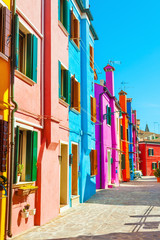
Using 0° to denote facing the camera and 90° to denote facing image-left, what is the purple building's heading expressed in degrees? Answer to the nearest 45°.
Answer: approximately 315°

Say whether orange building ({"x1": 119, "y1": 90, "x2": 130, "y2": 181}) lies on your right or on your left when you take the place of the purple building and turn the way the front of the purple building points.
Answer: on your left

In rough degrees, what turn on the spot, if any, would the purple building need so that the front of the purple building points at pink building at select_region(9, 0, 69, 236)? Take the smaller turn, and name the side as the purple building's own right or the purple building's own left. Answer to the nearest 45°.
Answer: approximately 45° to the purple building's own right

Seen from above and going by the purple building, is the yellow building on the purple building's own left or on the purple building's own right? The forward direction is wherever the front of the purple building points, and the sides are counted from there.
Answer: on the purple building's own right

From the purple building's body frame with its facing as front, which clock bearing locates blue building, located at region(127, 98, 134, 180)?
The blue building is roughly at 8 o'clock from the purple building.

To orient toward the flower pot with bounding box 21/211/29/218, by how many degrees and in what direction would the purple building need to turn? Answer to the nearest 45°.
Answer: approximately 45° to its right
